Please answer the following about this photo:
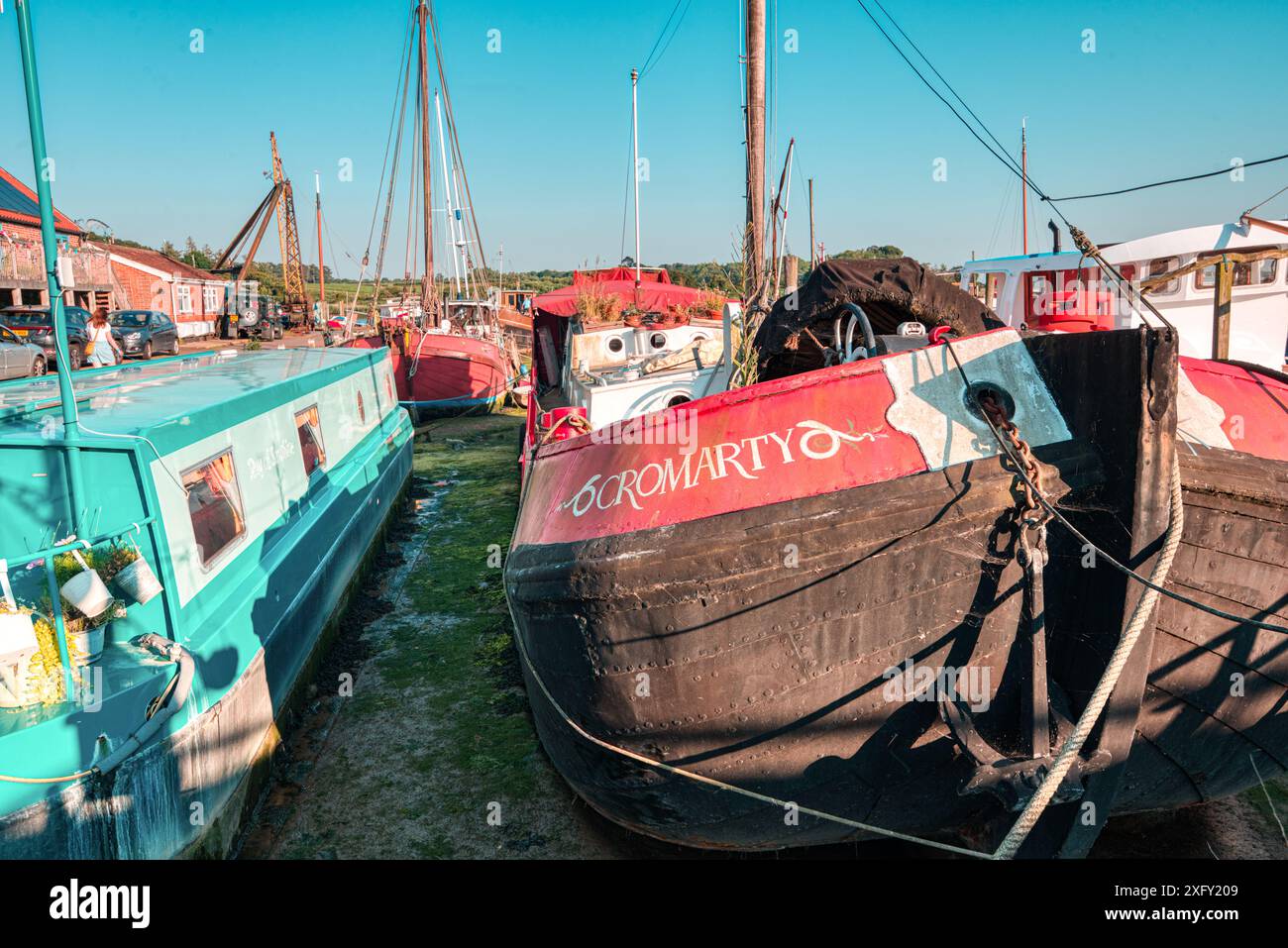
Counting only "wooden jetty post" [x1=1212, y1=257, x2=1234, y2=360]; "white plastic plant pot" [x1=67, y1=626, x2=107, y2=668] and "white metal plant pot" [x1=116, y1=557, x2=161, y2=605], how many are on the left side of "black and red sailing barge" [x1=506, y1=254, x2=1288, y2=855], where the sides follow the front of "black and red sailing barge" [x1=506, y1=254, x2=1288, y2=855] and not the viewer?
1

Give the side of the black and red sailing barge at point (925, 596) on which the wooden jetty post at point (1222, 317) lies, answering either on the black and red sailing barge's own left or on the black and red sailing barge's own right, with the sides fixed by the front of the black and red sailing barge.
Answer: on the black and red sailing barge's own left

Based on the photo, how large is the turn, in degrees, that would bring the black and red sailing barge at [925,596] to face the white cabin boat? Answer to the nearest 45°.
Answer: approximately 135° to its left

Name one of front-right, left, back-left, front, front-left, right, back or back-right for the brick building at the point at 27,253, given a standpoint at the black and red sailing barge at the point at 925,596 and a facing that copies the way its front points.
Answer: back

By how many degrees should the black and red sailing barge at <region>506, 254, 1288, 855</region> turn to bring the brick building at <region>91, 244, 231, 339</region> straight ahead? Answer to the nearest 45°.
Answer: approximately 180°

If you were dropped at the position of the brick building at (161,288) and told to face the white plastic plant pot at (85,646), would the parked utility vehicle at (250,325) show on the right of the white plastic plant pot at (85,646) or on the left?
left

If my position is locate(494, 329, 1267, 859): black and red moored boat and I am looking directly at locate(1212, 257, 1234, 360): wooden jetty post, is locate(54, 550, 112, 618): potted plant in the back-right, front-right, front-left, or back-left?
back-left

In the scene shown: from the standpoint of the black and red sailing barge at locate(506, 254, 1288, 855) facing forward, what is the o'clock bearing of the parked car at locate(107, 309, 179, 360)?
The parked car is roughly at 6 o'clock from the black and red sailing barge.

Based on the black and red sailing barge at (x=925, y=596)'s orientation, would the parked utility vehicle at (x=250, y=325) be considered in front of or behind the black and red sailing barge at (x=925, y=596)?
behind
